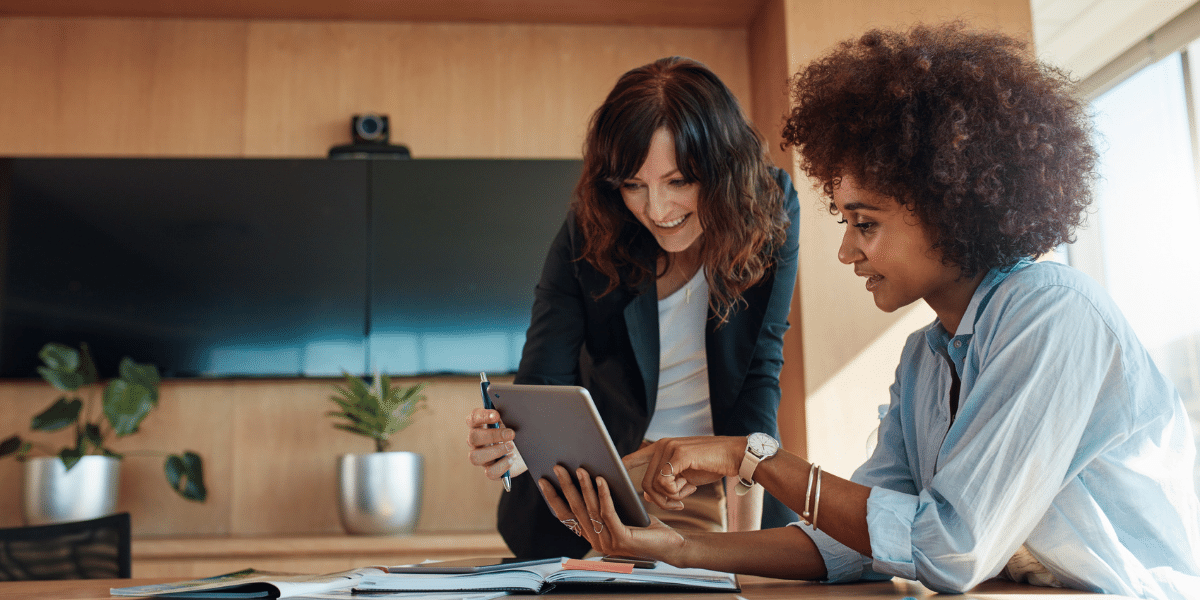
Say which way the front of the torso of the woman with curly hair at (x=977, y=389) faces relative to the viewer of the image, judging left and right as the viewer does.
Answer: facing to the left of the viewer

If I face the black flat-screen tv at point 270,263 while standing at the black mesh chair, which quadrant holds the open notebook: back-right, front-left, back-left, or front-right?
back-right

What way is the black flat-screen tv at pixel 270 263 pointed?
toward the camera

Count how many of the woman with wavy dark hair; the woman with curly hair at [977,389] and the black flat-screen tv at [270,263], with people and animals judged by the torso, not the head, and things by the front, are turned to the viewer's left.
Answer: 1

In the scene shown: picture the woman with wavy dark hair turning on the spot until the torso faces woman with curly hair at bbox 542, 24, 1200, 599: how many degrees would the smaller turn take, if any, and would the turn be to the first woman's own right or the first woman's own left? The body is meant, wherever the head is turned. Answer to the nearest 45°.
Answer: approximately 45° to the first woman's own left

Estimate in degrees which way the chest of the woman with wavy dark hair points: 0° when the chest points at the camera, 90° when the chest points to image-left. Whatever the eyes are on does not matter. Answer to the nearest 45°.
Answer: approximately 0°

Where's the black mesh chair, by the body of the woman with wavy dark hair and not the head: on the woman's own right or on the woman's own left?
on the woman's own right

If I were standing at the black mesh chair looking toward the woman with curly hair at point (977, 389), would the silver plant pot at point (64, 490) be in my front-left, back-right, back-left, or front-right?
back-left

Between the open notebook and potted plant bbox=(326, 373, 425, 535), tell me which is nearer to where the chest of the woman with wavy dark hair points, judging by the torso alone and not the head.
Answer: the open notebook

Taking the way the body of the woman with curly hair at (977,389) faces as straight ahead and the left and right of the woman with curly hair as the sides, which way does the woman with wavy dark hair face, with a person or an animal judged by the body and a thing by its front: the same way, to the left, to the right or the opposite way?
to the left

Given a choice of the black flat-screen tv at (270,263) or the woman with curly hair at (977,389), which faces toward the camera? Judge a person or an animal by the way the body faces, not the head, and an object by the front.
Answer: the black flat-screen tv

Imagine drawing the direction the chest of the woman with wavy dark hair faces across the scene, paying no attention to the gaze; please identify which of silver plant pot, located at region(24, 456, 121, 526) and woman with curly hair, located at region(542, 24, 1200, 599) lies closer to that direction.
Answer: the woman with curly hair

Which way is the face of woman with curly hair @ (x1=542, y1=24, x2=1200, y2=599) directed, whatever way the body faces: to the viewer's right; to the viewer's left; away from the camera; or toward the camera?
to the viewer's left

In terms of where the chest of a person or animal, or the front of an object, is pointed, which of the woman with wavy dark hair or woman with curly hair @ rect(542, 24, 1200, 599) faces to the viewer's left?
the woman with curly hair
